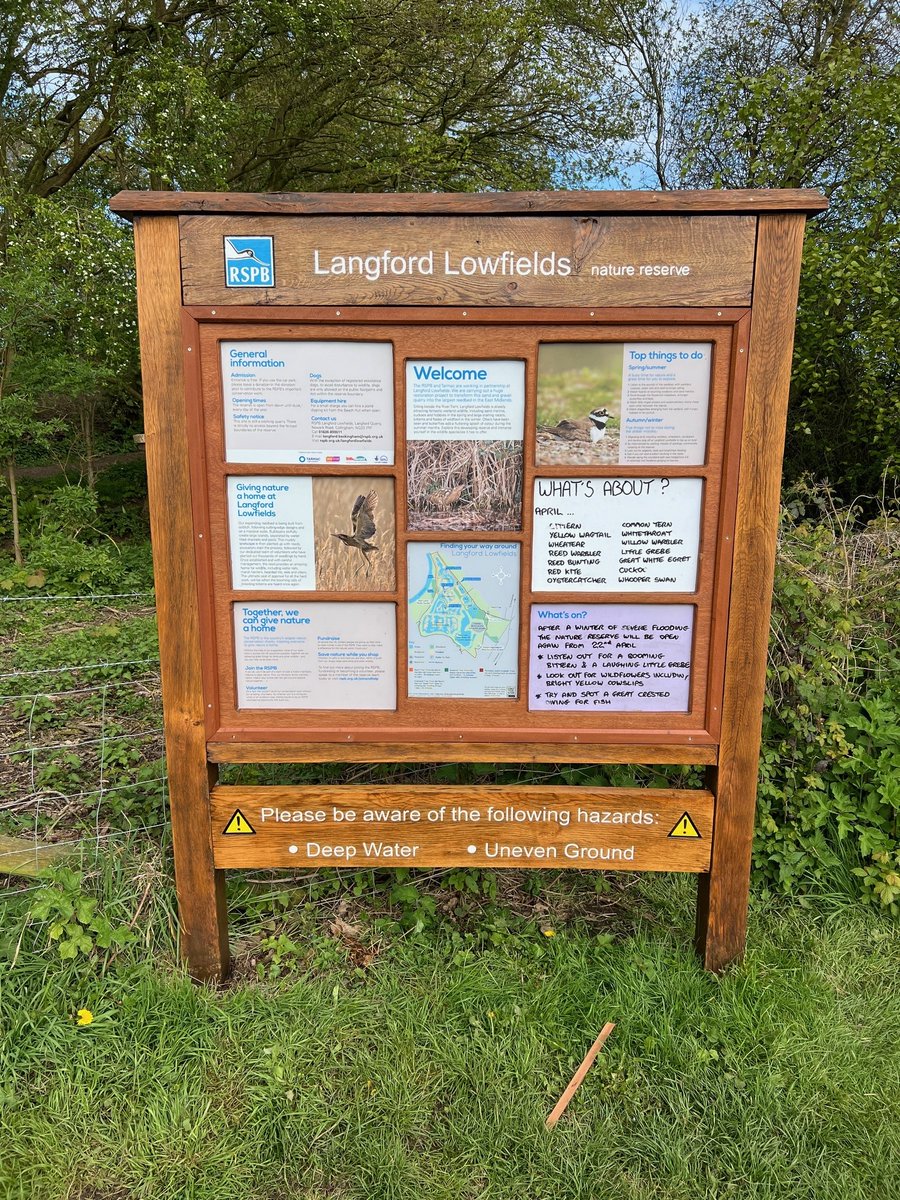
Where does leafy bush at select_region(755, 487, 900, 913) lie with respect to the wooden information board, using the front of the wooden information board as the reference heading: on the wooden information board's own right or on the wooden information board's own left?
on the wooden information board's own left

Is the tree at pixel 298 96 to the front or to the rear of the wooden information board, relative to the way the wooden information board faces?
to the rear

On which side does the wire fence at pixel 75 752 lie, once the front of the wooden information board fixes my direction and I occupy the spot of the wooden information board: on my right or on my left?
on my right

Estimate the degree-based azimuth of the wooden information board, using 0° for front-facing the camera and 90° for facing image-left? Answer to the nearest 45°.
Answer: approximately 0°

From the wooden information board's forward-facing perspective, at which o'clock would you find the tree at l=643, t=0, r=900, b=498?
The tree is roughly at 7 o'clock from the wooden information board.
